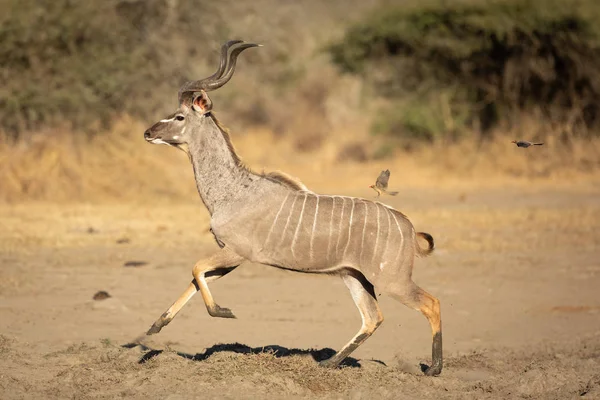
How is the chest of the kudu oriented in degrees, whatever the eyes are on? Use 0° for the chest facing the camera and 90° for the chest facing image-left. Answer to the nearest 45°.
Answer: approximately 90°

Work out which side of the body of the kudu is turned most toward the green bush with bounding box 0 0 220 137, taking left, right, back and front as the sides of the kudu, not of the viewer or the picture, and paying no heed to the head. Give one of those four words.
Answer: right

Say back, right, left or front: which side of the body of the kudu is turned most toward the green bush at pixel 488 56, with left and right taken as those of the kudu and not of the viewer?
right
